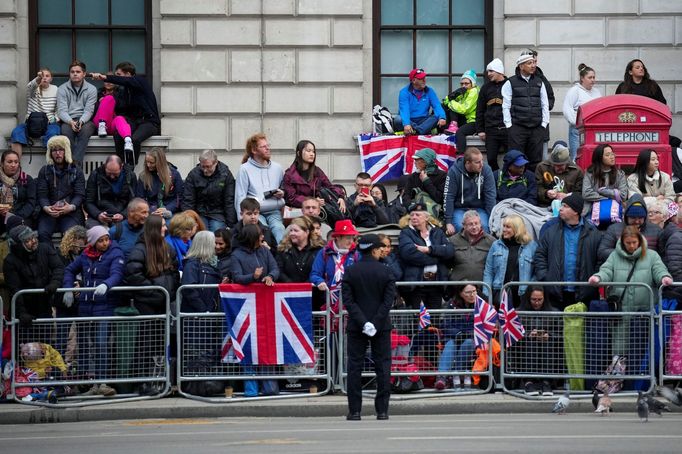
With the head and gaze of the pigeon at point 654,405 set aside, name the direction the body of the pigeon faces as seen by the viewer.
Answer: to the viewer's left

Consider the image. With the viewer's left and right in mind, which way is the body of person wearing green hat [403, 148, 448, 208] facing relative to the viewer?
facing the viewer and to the left of the viewer

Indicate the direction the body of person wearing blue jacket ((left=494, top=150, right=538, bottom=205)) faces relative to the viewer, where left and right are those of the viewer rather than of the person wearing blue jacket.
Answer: facing the viewer

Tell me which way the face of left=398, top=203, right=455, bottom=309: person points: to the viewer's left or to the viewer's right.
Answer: to the viewer's left

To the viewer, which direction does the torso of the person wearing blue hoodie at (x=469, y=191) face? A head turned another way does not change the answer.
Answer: toward the camera

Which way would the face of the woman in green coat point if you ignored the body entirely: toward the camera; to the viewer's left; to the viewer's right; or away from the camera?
toward the camera

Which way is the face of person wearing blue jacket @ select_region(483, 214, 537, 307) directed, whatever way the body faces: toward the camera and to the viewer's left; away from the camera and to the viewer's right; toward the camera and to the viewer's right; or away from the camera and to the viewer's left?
toward the camera and to the viewer's left

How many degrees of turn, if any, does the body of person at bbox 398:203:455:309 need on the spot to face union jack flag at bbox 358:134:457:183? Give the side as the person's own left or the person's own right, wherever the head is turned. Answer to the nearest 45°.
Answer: approximately 180°

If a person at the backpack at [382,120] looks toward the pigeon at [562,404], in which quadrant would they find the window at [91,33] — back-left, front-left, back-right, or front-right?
back-right

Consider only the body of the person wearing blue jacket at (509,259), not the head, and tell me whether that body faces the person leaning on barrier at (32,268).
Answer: no

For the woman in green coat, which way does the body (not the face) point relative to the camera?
toward the camera

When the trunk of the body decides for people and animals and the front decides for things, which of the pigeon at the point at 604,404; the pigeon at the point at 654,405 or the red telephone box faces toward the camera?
the red telephone box

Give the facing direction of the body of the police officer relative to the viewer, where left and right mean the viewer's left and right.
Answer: facing away from the viewer
